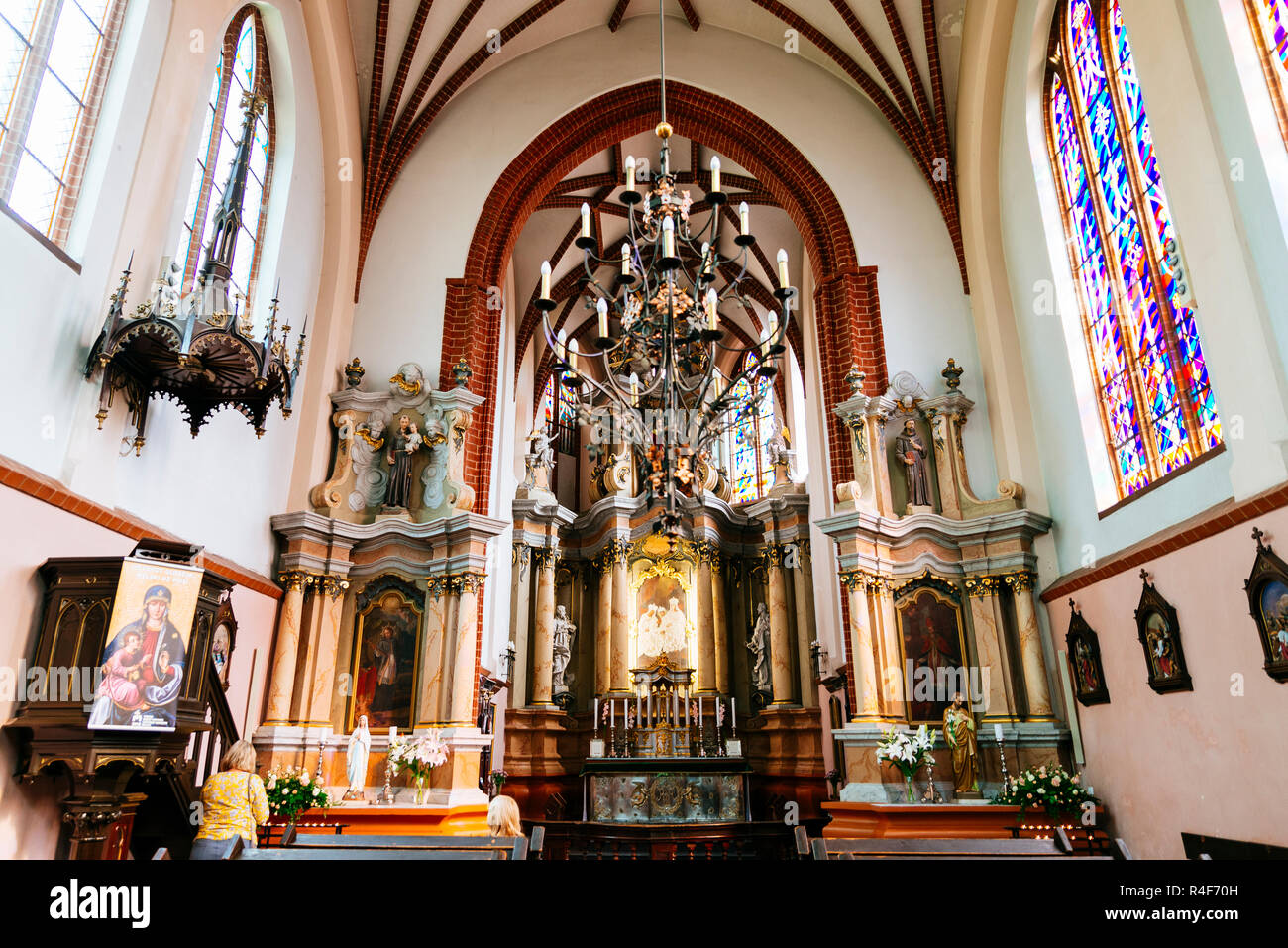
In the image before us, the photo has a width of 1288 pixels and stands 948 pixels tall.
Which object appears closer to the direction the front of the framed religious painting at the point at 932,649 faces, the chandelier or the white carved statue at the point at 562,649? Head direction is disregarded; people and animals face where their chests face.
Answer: the chandelier

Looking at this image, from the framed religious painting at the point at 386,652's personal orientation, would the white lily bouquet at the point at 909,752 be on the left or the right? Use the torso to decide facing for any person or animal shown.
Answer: on its left

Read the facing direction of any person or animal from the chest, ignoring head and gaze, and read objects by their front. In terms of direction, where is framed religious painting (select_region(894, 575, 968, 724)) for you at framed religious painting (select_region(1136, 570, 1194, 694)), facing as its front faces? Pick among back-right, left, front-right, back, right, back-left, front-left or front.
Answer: right

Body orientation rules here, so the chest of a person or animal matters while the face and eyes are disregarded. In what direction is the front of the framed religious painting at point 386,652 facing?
toward the camera

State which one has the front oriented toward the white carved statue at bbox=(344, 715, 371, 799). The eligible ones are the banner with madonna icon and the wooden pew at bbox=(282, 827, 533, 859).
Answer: the wooden pew

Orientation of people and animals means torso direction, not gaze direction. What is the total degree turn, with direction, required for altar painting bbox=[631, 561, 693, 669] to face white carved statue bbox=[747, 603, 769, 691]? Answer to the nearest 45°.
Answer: approximately 90° to its left

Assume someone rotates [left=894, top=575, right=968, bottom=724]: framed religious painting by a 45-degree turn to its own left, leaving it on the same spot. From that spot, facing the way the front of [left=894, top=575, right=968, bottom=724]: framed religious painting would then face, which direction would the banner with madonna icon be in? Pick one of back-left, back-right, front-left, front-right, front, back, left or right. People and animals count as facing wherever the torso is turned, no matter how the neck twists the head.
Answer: right

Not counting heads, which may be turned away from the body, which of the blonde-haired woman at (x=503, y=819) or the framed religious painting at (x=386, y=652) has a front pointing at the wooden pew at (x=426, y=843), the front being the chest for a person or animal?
the framed religious painting

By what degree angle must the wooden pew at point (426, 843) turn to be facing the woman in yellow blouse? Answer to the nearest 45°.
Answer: approximately 45° to its left

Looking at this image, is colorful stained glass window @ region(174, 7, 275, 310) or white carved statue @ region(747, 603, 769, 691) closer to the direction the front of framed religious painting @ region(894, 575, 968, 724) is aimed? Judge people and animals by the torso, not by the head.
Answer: the colorful stained glass window

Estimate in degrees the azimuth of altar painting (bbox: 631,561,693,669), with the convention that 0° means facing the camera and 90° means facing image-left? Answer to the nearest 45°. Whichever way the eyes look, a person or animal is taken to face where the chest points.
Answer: approximately 0°

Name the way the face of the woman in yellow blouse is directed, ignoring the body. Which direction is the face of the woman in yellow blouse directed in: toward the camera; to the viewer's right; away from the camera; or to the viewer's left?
away from the camera

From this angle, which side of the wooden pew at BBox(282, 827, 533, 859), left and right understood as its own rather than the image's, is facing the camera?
back

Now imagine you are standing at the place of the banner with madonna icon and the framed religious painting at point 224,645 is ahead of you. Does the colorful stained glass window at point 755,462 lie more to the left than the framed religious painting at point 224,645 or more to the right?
right

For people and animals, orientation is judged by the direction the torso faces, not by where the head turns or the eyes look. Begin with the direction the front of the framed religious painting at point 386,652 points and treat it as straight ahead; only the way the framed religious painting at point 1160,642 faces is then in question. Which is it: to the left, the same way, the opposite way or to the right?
to the right

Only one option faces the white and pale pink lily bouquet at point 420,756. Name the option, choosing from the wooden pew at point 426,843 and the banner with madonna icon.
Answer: the wooden pew
